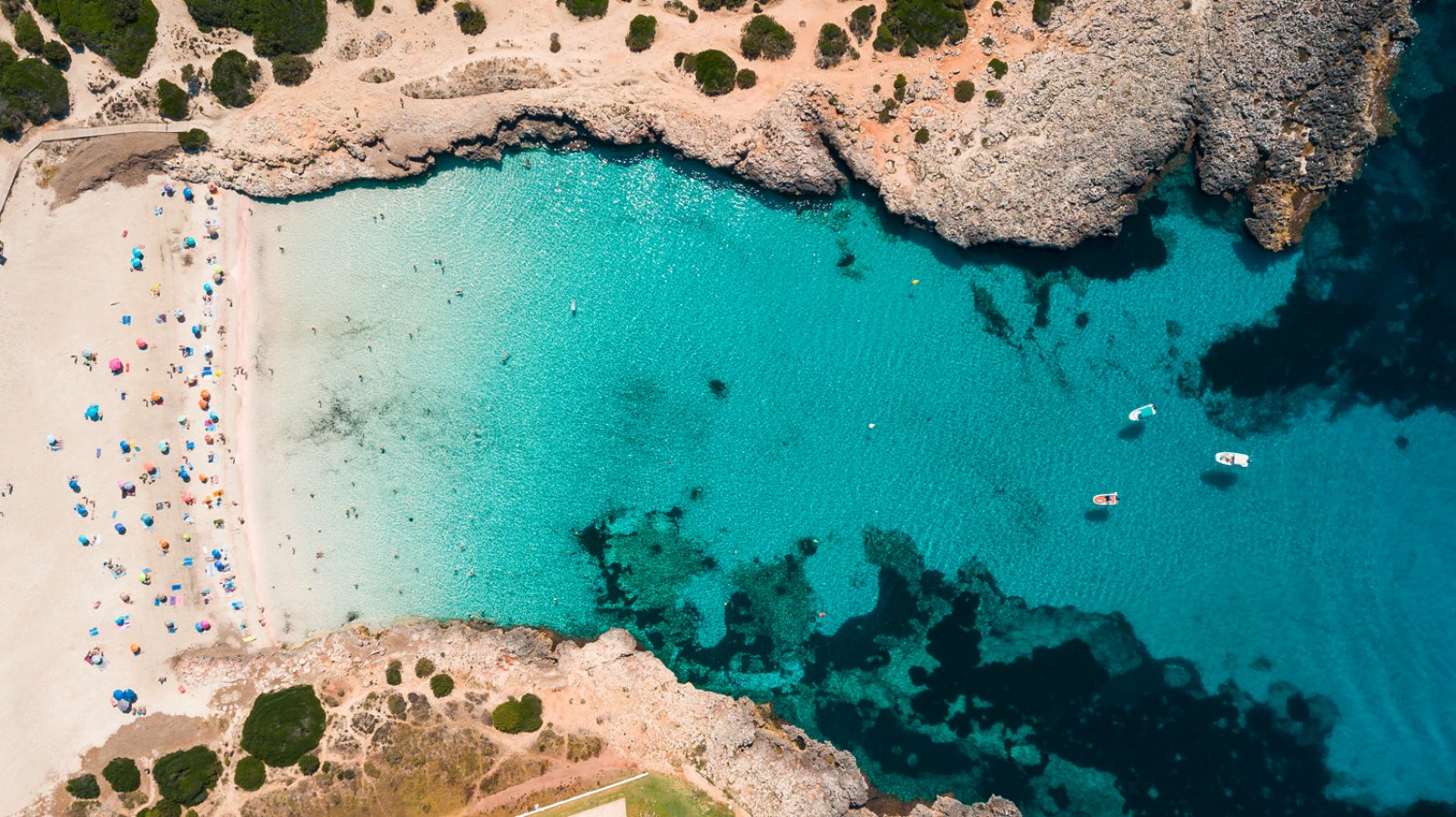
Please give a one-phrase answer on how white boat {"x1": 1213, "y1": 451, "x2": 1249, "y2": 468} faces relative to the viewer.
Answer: facing to the left of the viewer

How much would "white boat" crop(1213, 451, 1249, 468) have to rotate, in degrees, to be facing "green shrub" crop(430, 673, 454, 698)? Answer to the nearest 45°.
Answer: approximately 45° to its left
